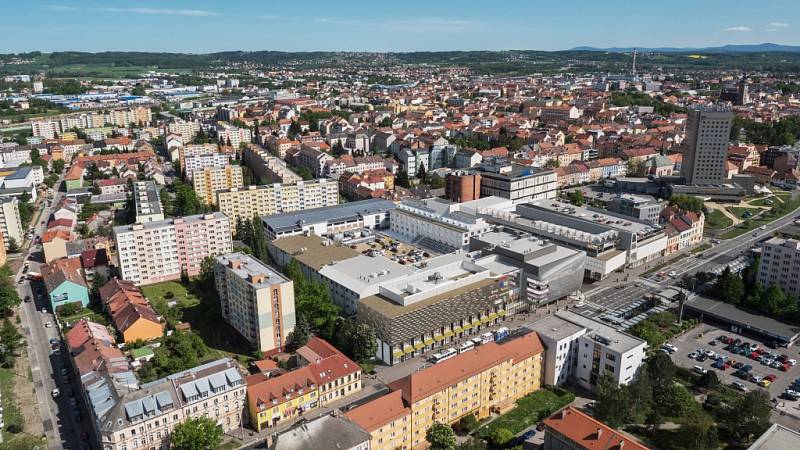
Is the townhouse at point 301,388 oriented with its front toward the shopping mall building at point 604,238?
no

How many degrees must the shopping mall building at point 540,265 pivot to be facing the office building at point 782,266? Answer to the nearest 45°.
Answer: approximately 45° to its left

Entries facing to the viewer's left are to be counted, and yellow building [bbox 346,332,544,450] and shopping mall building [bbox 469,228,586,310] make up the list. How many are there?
0

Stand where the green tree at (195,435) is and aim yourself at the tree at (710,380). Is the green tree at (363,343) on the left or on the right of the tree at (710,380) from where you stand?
left

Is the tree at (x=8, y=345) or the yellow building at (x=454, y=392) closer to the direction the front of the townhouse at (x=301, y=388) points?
the yellow building

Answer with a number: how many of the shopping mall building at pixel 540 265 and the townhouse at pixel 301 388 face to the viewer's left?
0

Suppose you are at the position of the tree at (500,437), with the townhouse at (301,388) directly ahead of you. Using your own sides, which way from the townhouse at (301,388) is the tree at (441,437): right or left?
left

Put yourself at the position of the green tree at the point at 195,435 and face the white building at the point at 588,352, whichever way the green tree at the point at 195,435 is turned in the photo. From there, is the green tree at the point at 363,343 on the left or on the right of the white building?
left

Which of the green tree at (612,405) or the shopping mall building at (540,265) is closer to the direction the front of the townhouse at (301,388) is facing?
the green tree

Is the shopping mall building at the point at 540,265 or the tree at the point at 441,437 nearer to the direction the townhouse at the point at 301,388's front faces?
the tree

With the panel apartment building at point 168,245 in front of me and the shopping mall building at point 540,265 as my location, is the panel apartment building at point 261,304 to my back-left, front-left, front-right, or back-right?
front-left

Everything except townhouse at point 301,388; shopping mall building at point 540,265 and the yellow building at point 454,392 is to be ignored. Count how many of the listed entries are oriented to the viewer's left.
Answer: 0

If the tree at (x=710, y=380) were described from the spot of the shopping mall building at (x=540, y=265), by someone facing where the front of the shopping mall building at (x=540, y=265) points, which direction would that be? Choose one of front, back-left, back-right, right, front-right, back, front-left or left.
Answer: front

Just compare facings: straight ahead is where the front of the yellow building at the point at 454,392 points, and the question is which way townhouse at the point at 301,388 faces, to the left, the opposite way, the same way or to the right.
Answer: the same way

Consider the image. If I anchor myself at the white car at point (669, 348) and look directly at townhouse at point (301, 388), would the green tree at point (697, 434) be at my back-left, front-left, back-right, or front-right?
front-left

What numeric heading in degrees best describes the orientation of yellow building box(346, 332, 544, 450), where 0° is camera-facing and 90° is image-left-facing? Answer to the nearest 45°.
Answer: approximately 315°

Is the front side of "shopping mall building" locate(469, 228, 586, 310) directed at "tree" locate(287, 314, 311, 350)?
no

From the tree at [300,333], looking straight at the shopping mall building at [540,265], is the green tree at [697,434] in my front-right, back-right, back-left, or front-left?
front-right
